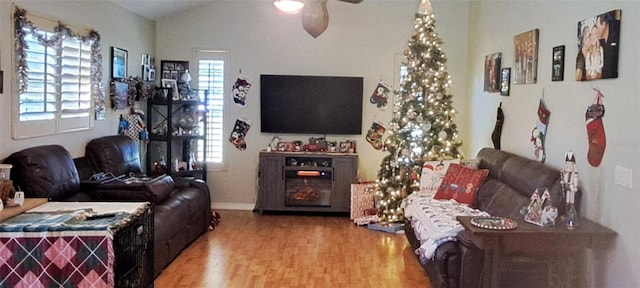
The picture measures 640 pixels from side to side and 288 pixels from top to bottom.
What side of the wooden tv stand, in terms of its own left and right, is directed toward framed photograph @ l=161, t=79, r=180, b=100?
right

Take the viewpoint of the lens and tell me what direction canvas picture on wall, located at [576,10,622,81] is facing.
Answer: facing the viewer and to the left of the viewer

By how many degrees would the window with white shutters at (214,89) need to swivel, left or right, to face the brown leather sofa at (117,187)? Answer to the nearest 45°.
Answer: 0° — it already faces it

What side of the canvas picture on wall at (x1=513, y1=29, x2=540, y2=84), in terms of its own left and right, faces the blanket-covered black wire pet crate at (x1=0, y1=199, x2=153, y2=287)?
front

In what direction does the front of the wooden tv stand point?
toward the camera

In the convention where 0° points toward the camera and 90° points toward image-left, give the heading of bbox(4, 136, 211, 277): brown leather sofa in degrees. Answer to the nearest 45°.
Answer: approximately 315°

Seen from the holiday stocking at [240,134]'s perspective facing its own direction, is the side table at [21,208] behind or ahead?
ahead

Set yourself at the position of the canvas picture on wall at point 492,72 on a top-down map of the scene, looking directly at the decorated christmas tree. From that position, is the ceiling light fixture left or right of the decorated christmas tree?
left

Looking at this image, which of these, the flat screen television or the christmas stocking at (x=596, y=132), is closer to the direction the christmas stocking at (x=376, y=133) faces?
the christmas stocking at (x=596, y=132)

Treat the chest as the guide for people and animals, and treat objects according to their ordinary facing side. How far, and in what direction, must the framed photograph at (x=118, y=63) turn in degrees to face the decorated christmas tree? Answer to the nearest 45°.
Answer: approximately 45° to its left

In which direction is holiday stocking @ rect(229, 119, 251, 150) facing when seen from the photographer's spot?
facing the viewer

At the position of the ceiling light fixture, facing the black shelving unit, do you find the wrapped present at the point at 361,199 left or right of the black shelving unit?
right

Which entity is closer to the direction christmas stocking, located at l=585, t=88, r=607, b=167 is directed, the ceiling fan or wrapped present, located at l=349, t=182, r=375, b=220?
the ceiling fan

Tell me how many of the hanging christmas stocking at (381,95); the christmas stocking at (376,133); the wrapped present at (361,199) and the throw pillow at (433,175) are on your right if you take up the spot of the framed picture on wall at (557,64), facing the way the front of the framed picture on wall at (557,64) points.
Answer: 4

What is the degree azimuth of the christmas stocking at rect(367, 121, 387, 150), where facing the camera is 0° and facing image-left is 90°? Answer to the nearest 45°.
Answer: approximately 0°

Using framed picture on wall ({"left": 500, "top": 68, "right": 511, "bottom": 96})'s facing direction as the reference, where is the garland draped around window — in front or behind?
in front
